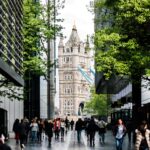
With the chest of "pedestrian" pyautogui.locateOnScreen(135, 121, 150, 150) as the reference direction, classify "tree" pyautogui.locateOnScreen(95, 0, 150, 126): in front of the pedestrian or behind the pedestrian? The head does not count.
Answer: behind

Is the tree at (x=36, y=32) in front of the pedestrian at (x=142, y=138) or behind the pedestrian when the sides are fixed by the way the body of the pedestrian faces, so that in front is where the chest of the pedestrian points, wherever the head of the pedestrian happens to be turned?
behind

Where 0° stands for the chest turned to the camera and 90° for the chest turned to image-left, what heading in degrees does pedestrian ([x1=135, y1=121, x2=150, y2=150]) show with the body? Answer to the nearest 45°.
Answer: approximately 315°
